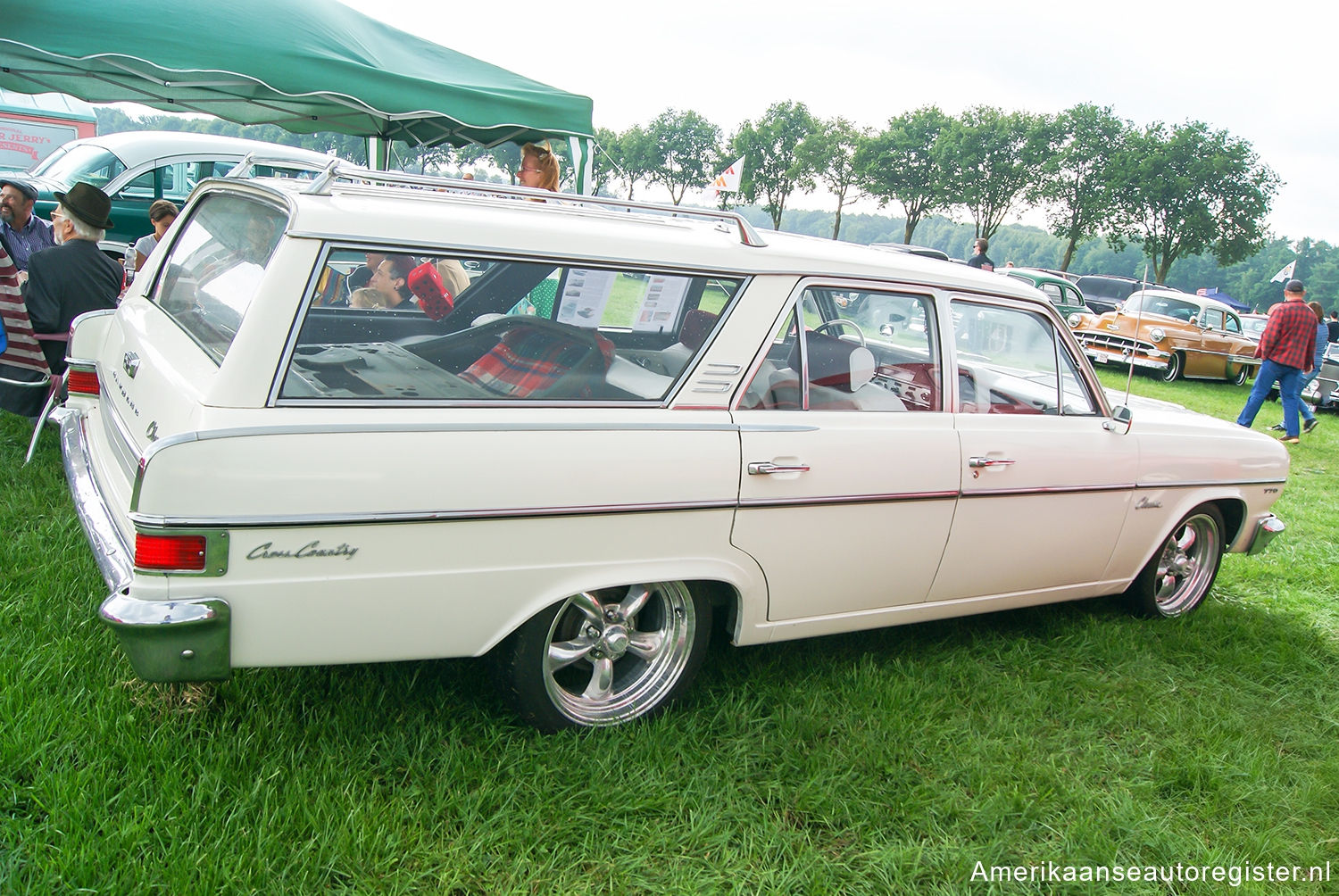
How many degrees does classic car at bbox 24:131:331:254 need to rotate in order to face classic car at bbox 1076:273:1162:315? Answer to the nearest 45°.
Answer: approximately 135° to its left

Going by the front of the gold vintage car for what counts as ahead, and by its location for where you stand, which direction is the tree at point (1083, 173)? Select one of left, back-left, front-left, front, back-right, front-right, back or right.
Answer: back-right

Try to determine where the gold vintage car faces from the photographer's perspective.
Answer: facing the viewer and to the left of the viewer

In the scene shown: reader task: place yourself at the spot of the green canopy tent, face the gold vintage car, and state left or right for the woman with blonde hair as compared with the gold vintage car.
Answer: right

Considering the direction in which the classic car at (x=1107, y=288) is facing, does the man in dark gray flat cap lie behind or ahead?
ahead

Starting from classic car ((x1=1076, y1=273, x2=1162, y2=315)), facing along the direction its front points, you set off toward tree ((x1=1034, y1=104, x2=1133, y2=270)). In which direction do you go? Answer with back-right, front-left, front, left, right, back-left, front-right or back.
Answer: back-right

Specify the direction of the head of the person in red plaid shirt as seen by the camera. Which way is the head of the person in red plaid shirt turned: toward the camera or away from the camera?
away from the camera

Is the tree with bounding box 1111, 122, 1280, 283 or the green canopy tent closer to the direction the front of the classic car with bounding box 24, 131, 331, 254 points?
the green canopy tent

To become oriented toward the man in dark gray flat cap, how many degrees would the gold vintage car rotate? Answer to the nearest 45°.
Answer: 0° — it already faces them

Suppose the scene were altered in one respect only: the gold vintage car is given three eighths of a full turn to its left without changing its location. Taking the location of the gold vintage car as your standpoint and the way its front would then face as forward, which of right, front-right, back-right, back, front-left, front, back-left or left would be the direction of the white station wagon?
right

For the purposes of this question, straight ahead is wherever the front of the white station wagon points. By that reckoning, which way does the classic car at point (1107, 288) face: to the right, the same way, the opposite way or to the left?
the opposite way

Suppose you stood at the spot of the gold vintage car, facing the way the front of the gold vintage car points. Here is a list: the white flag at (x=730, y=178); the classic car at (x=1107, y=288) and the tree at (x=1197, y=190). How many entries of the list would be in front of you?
1

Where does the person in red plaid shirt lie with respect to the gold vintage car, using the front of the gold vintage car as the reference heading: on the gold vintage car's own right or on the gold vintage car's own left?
on the gold vintage car's own left

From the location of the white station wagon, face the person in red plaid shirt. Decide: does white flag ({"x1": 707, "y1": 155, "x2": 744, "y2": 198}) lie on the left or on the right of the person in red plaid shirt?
left
